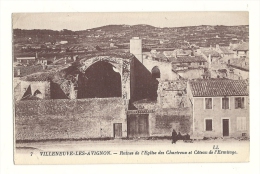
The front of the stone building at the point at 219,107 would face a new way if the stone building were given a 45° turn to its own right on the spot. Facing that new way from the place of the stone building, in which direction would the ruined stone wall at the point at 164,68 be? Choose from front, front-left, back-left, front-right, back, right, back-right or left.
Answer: back-right

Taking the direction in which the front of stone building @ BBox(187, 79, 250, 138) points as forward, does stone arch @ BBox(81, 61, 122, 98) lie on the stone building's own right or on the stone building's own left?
on the stone building's own right

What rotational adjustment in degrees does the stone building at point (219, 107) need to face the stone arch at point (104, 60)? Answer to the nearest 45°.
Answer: approximately 90° to its right

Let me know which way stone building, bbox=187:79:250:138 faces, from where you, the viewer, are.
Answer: facing the viewer

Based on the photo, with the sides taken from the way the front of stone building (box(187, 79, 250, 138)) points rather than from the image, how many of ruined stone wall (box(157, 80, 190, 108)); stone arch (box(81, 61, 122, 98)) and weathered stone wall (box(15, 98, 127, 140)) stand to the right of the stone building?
3

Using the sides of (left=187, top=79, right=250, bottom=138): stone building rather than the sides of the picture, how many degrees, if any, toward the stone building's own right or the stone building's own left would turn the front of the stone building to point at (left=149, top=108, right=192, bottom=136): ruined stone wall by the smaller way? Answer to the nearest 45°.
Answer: approximately 90° to the stone building's own right
